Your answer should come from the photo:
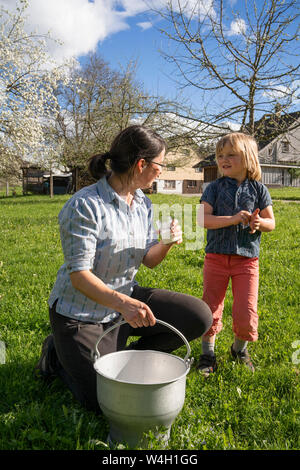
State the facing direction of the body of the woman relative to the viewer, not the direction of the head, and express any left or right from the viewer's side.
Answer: facing the viewer and to the right of the viewer

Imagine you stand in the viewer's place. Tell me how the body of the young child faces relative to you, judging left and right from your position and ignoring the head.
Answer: facing the viewer

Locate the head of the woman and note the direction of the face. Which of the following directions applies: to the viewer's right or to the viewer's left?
to the viewer's right

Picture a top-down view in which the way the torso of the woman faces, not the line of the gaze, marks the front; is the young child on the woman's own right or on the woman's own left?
on the woman's own left

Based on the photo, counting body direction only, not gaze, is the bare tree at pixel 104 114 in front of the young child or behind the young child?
behind

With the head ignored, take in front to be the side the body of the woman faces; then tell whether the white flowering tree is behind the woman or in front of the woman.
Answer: behind

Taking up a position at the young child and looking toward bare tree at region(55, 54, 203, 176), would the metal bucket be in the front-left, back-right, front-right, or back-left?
back-left

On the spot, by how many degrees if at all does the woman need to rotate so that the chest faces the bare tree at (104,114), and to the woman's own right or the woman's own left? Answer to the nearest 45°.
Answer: approximately 135° to the woman's own left

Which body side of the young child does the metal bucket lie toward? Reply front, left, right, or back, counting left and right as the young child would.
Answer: front

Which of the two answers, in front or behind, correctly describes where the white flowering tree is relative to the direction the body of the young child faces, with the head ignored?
behind

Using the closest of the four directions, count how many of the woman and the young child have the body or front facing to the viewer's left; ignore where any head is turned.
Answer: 0
